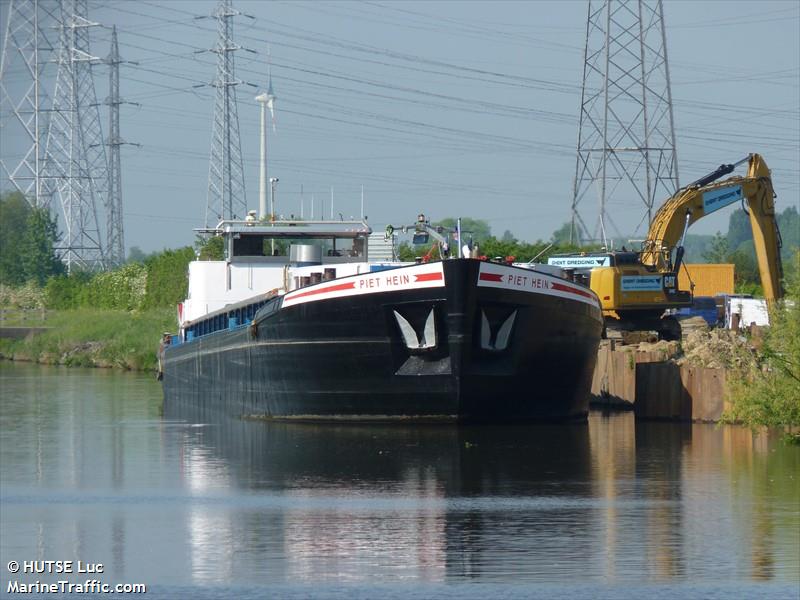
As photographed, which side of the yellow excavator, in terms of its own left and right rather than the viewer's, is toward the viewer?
right

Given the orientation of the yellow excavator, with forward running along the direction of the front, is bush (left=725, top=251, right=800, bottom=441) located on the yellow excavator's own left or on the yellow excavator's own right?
on the yellow excavator's own right

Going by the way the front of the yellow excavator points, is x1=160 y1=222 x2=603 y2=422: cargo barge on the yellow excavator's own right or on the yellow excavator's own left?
on the yellow excavator's own right
